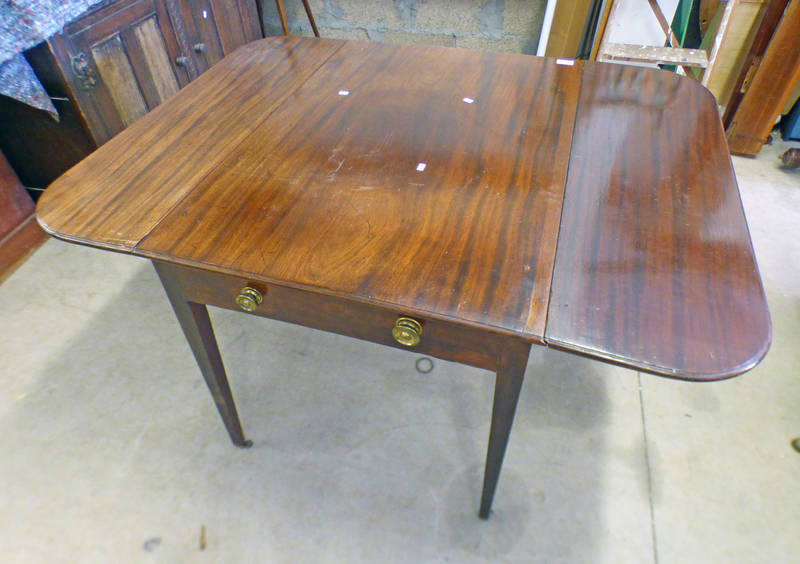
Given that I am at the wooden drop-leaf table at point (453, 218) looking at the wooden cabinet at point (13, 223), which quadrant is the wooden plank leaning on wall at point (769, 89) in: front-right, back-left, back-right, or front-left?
back-right

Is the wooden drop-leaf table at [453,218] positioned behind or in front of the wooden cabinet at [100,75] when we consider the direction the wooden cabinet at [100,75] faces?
in front

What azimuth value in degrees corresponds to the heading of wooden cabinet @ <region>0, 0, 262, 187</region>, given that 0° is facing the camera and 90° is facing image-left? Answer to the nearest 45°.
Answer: approximately 315°

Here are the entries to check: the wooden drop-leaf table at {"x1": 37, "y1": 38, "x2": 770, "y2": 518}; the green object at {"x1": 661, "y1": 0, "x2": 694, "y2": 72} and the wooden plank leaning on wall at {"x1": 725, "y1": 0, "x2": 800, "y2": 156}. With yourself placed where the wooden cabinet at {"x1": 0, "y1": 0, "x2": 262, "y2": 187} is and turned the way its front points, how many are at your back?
0

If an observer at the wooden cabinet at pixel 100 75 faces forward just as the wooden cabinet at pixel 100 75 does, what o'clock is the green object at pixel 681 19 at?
The green object is roughly at 11 o'clock from the wooden cabinet.

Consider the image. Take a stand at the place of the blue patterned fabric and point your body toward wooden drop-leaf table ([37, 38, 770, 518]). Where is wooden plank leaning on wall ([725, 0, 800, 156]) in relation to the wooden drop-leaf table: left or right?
left

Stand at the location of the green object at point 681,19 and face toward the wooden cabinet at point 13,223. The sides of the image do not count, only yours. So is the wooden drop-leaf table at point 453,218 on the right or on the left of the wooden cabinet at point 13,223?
left
